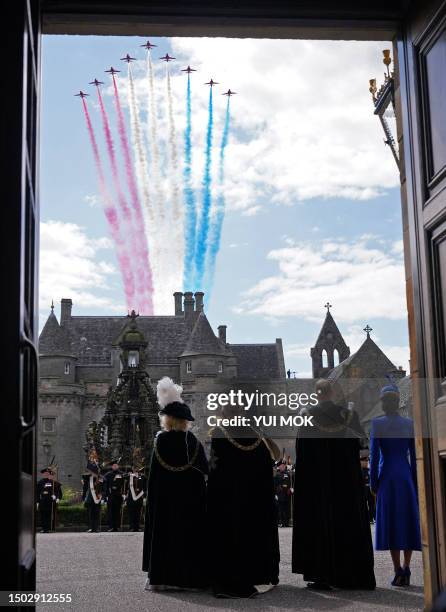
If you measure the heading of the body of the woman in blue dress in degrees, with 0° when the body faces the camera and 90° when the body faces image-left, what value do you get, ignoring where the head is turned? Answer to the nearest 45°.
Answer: approximately 180°

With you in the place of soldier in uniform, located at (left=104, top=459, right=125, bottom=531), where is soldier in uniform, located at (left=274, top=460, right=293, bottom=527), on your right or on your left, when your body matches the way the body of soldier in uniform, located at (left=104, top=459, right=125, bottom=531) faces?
on your left

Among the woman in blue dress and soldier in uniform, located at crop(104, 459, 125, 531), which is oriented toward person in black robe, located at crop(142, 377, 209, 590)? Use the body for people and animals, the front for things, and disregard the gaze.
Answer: the soldier in uniform

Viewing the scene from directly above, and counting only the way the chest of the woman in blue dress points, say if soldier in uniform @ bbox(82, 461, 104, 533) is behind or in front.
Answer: in front

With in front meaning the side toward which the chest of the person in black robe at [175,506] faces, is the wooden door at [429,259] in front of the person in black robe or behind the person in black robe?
behind

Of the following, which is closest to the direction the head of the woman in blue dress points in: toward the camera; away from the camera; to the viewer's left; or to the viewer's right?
away from the camera

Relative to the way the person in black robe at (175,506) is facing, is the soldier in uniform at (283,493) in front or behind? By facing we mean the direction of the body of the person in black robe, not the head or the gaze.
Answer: in front

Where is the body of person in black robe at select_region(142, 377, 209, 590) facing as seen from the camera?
away from the camera

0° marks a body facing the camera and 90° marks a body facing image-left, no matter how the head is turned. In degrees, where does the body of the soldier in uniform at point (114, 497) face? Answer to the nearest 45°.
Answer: approximately 0°

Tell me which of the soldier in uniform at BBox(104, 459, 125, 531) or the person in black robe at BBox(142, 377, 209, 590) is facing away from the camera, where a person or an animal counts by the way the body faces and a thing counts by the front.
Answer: the person in black robe

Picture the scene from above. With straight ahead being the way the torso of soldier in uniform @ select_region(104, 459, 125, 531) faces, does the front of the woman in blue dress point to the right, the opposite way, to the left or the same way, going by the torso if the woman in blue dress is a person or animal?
the opposite way

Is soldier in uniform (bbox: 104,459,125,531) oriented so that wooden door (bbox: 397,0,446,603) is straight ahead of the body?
yes

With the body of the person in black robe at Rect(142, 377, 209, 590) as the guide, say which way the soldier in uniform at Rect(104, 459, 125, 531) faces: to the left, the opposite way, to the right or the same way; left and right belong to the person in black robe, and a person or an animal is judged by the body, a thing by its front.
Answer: the opposite way
